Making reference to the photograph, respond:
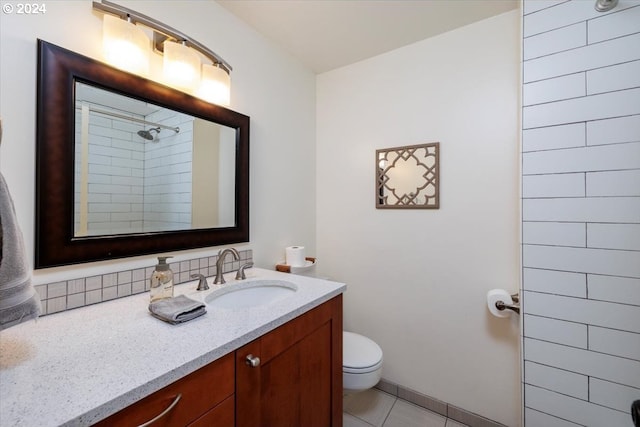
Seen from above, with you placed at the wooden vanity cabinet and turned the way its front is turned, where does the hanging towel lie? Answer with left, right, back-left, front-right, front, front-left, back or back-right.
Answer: back-right

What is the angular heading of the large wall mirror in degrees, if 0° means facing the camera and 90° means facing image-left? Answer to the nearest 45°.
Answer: approximately 315°

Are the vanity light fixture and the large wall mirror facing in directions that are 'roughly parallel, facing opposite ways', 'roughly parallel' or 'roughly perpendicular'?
roughly parallel

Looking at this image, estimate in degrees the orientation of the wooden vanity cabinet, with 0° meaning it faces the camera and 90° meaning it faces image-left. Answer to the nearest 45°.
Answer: approximately 315°

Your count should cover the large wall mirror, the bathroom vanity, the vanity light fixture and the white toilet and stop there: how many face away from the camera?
0

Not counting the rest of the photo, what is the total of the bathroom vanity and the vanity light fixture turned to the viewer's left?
0

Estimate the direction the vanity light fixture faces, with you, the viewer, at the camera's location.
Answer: facing the viewer and to the right of the viewer

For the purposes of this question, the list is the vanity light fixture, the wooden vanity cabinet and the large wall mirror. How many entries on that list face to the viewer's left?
0
